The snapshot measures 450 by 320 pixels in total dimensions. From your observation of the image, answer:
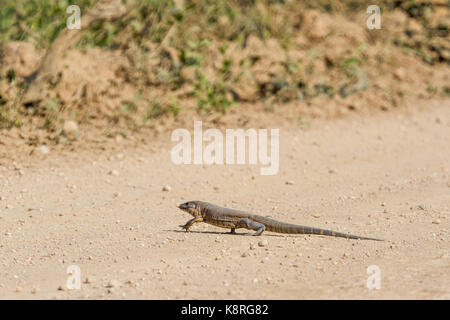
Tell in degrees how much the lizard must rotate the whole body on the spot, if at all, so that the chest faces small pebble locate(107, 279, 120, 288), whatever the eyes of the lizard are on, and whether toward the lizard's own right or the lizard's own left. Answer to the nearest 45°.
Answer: approximately 45° to the lizard's own left

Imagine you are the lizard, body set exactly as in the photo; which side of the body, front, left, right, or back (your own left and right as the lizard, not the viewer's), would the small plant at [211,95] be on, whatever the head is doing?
right

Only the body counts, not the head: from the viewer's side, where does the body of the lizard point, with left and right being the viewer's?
facing to the left of the viewer

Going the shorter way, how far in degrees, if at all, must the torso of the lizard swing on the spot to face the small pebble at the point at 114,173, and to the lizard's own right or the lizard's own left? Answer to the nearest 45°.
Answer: approximately 45° to the lizard's own right

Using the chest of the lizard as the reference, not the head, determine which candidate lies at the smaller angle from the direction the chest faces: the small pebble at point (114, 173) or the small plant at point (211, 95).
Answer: the small pebble

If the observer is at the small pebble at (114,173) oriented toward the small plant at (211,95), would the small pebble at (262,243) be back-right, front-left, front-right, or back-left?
back-right
